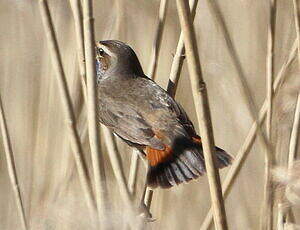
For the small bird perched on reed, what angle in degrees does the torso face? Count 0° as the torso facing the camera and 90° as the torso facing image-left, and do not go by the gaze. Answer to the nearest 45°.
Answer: approximately 135°

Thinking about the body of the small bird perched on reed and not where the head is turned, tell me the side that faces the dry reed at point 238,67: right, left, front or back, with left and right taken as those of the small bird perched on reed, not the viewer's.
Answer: right

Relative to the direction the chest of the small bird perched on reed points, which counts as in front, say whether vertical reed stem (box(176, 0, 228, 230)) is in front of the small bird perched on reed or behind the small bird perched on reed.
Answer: behind

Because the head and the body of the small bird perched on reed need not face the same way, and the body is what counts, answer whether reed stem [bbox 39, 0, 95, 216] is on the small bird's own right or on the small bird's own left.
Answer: on the small bird's own left
